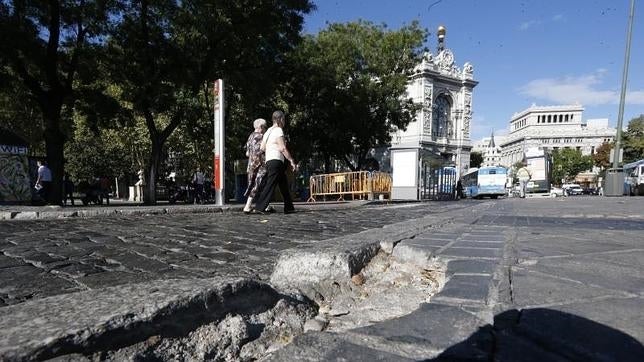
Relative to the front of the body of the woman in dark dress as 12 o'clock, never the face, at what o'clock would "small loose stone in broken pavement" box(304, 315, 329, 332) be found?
The small loose stone in broken pavement is roughly at 3 o'clock from the woman in dark dress.

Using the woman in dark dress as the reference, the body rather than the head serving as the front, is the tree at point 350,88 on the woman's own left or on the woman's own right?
on the woman's own left

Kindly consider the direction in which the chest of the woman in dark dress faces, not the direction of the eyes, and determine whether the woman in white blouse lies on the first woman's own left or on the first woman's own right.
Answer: on the first woman's own right

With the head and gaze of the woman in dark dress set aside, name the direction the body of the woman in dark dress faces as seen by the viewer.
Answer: to the viewer's right

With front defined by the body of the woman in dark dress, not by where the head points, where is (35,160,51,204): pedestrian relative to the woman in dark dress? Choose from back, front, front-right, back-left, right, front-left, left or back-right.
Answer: back-left
